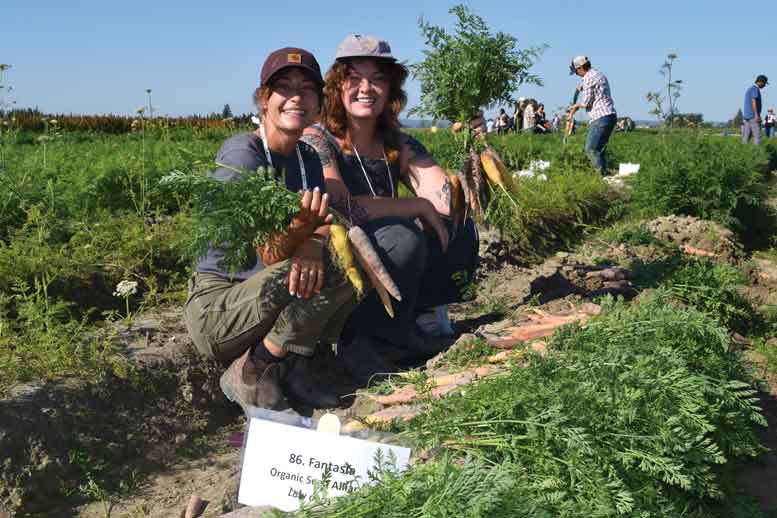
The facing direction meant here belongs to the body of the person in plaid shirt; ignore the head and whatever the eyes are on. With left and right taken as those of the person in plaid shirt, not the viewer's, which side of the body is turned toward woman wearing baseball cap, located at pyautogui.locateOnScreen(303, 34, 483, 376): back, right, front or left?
left

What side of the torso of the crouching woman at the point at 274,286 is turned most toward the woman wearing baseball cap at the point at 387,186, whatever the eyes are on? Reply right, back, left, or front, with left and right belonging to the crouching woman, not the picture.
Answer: left

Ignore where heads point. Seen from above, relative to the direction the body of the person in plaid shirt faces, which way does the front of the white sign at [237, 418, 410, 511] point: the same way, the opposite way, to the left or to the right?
to the left

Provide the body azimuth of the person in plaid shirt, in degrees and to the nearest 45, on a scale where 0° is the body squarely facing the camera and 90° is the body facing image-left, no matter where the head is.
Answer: approximately 90°

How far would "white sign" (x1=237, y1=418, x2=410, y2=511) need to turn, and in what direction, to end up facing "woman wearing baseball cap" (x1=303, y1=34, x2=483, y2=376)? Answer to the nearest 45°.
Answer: approximately 180°

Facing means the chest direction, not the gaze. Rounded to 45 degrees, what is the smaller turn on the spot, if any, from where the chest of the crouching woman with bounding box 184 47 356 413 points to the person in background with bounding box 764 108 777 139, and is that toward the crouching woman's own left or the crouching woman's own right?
approximately 90° to the crouching woman's own left

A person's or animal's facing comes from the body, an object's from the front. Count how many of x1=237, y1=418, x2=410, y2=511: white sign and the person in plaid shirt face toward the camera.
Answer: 1

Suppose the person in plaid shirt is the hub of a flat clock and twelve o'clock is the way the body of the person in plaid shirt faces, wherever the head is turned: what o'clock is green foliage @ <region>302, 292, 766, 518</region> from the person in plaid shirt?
The green foliage is roughly at 9 o'clock from the person in plaid shirt.

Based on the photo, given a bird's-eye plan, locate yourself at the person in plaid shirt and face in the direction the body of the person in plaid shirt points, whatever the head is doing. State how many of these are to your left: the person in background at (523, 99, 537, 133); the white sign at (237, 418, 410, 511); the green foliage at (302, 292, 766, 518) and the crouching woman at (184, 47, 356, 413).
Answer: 3

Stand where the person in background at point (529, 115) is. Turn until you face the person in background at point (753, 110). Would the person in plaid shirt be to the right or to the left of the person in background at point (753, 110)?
right

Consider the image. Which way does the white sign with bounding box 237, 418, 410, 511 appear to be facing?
toward the camera

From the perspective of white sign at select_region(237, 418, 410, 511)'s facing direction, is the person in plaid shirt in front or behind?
behind

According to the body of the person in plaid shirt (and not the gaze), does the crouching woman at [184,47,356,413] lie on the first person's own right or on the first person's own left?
on the first person's own left
